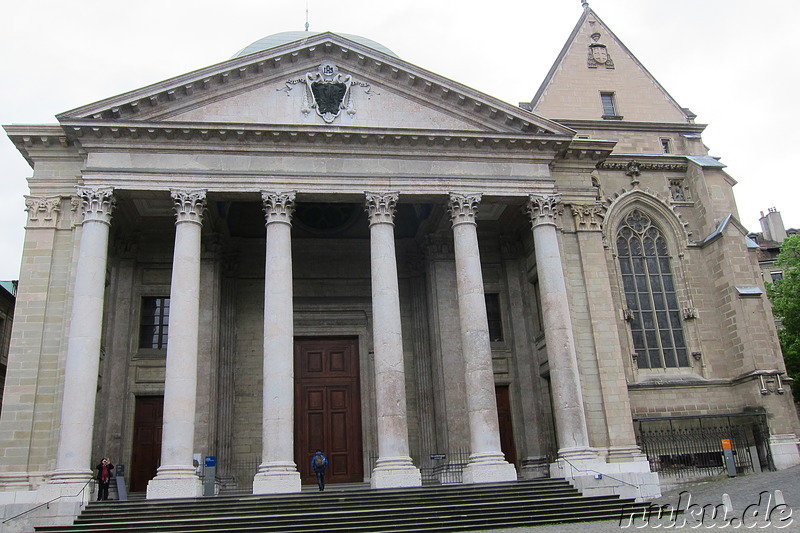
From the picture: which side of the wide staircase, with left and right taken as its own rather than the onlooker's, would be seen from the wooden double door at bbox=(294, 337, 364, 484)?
back

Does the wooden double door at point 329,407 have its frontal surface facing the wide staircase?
yes

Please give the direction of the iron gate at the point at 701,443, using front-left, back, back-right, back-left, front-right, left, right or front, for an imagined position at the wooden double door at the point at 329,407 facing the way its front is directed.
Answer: left

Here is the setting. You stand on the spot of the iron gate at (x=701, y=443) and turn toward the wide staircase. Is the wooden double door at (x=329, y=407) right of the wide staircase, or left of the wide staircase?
right

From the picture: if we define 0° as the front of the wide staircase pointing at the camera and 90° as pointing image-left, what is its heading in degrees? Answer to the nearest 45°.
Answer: approximately 0°

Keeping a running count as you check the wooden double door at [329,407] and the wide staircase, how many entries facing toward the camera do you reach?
2

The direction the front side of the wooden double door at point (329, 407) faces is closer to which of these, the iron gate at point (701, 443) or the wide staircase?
the wide staircase

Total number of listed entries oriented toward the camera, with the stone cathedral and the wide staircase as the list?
2
